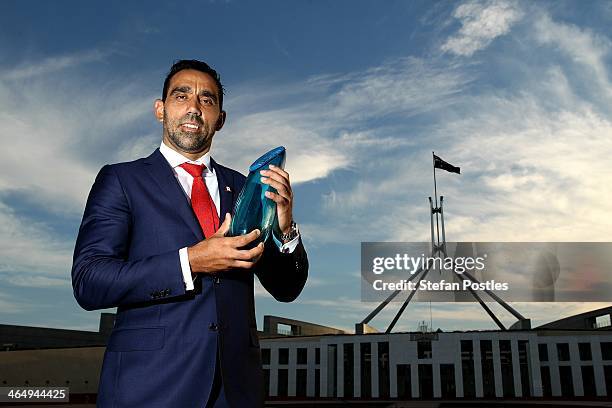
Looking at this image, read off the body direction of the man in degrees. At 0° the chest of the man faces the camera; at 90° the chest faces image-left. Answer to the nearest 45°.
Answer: approximately 315°
